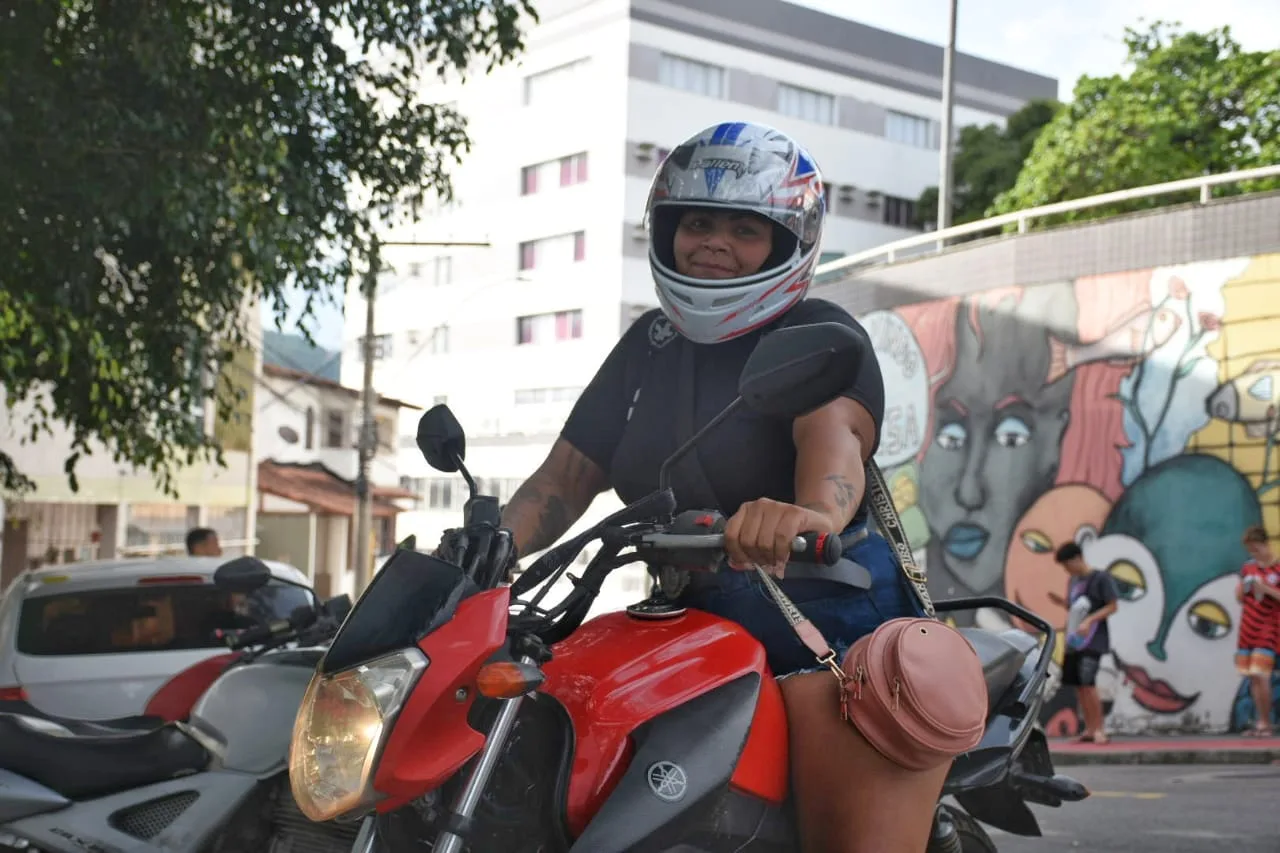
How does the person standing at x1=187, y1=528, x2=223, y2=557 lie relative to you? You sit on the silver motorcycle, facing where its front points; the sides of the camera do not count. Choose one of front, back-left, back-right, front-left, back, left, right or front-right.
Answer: left

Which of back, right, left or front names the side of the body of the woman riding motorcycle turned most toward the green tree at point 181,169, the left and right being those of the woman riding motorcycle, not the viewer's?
right

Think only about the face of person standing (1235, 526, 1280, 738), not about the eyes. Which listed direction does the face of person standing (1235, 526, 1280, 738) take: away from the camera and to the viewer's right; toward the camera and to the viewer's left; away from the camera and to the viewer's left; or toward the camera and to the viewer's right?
toward the camera and to the viewer's left

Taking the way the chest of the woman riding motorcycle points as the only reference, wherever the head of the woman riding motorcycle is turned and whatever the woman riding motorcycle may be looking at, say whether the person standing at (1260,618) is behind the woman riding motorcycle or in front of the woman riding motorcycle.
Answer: behind

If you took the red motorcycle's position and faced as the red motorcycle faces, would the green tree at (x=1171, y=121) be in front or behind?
behind

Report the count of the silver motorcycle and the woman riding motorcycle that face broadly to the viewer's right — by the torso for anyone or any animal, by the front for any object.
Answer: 1

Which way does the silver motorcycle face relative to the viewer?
to the viewer's right

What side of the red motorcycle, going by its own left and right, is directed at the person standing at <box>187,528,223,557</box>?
right

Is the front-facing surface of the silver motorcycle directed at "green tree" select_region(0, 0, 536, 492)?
no

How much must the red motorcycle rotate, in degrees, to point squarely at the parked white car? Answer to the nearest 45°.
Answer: approximately 90° to its right

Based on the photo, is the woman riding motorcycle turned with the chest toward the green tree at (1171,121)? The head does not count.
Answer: no

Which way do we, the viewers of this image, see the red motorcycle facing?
facing the viewer and to the left of the viewer

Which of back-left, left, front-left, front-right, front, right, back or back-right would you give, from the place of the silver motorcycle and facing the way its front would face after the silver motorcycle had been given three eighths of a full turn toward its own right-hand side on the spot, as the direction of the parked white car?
back-right

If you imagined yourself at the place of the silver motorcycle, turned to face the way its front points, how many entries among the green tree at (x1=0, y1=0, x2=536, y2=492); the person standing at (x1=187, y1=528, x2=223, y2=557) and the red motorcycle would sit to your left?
2

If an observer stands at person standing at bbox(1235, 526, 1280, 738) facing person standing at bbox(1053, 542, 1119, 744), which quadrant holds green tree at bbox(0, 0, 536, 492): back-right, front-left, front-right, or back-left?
front-left

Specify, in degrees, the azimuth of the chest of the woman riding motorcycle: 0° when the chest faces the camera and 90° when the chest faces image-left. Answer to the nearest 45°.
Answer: approximately 45°

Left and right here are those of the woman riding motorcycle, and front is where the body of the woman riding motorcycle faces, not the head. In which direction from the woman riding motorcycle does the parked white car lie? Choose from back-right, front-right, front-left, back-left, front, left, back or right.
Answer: right
